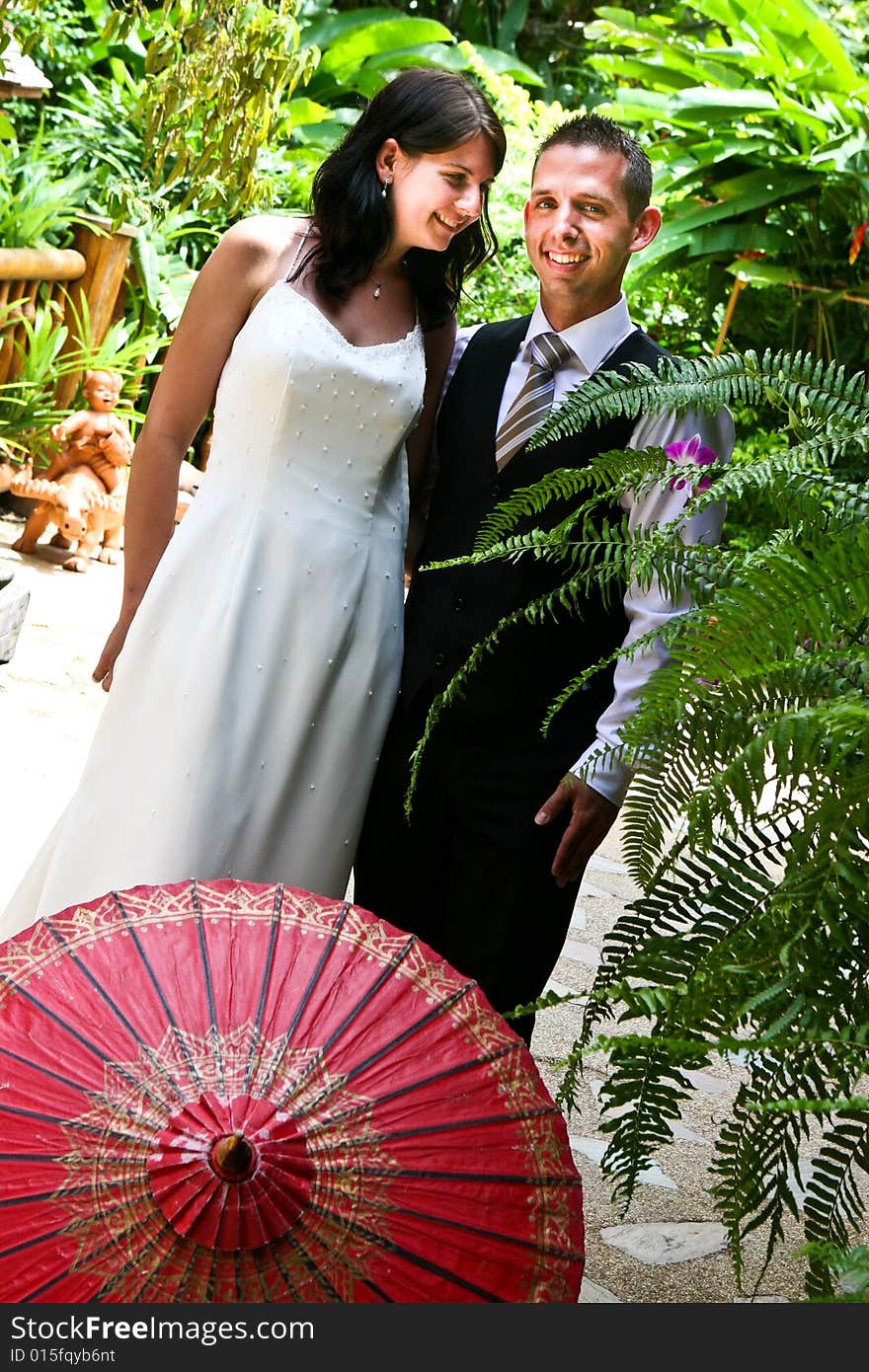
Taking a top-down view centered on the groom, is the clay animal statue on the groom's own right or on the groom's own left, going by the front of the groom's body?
on the groom's own right

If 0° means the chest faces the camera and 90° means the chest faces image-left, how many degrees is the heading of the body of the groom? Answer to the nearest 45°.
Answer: approximately 45°

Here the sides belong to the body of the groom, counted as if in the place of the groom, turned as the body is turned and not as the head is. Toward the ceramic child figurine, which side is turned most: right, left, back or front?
right
